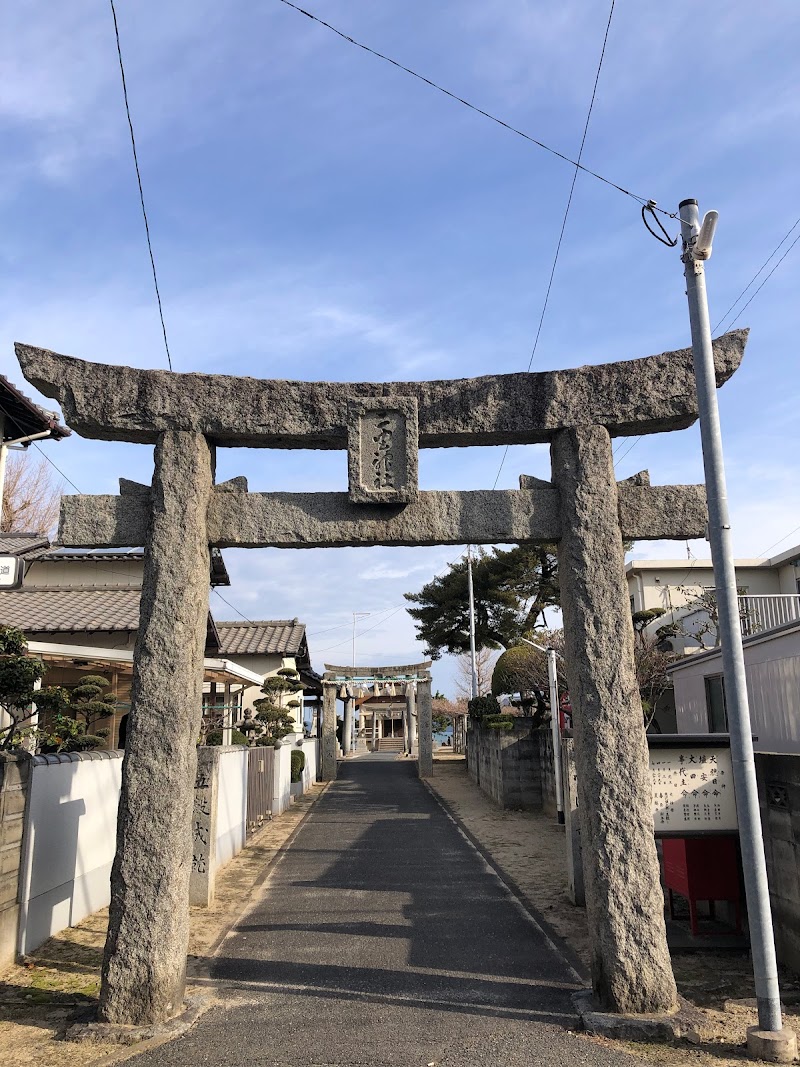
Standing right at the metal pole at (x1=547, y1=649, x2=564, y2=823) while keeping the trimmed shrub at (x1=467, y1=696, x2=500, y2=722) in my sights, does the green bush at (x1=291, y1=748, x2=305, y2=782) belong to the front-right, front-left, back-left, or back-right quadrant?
front-left

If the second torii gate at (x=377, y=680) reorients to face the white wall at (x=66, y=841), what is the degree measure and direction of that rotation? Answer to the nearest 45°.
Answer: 0° — it already faces it

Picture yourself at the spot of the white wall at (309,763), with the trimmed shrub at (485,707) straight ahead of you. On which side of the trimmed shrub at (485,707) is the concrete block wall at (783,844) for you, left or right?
right

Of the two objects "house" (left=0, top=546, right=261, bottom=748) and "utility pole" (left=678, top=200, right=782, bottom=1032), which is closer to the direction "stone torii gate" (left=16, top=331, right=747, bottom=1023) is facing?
the utility pole

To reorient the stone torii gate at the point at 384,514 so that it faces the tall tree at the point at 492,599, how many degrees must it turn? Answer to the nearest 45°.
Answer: approximately 180°

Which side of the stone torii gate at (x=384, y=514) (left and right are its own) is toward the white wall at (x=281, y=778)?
back

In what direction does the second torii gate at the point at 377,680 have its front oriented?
toward the camera

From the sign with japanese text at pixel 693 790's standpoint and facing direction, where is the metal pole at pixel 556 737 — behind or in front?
behind

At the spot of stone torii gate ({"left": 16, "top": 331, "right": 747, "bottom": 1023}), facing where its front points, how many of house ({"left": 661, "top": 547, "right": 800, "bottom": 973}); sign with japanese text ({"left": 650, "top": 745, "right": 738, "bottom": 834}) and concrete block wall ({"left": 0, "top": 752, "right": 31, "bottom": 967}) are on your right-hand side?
1

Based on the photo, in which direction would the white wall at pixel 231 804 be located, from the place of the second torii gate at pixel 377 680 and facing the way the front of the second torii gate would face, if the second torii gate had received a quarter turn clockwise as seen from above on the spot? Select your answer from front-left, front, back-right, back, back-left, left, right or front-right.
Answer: left

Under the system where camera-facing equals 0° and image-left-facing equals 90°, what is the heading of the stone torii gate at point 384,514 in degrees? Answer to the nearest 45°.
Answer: approximately 0°

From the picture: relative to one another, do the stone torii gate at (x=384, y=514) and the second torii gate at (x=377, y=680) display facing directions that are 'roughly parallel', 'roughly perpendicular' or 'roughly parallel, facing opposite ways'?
roughly parallel

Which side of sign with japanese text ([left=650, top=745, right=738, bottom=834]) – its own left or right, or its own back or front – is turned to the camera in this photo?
front

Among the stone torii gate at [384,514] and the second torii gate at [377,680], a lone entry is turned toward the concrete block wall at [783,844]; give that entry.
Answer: the second torii gate

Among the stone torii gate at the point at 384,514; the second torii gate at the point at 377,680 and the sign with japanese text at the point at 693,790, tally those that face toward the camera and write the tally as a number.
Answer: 3

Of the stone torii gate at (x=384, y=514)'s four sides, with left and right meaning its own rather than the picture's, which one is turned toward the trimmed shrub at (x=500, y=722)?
back
